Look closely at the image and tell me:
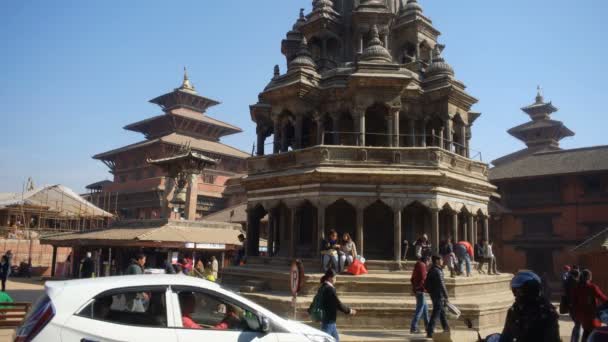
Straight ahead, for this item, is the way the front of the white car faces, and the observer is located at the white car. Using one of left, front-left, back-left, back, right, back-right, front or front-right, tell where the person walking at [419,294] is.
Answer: front-left

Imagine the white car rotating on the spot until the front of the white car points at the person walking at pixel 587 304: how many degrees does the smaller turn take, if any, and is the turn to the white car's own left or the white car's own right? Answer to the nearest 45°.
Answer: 0° — it already faces them

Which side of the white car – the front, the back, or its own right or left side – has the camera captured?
right

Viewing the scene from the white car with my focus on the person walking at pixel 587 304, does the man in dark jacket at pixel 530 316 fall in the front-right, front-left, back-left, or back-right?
front-right
